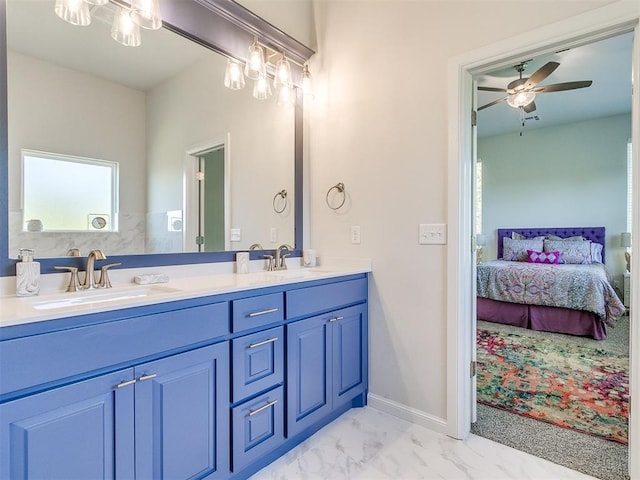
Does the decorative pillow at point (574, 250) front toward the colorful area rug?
yes

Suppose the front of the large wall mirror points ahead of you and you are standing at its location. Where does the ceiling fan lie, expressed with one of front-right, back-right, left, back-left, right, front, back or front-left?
front-left

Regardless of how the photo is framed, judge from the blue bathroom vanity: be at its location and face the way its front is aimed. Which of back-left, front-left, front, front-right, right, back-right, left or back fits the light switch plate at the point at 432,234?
front-left

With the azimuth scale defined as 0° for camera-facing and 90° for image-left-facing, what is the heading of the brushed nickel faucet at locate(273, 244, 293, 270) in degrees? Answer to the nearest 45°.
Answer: approximately 315°

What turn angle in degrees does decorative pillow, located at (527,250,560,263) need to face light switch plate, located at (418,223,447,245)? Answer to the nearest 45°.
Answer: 0° — it already faces it

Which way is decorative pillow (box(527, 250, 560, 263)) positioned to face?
toward the camera

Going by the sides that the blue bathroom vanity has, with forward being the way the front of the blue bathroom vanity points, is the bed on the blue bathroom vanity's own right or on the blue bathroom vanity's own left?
on the blue bathroom vanity's own left

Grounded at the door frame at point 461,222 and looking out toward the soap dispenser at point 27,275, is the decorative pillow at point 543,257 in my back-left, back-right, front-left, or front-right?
back-right

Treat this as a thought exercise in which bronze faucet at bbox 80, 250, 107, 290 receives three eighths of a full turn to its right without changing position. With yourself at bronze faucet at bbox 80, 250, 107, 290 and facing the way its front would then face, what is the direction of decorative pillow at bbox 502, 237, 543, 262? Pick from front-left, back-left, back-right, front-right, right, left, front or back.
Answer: back

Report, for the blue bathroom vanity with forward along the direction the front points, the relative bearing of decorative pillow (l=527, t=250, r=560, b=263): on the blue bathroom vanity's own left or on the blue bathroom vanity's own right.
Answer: on the blue bathroom vanity's own left

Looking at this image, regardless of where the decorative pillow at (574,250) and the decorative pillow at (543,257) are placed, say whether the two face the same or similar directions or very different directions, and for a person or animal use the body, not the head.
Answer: same or similar directions

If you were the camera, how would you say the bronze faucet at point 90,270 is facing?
facing the viewer and to the right of the viewer

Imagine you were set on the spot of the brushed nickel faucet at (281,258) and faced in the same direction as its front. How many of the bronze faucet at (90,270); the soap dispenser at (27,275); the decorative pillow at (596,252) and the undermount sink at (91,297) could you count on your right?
3

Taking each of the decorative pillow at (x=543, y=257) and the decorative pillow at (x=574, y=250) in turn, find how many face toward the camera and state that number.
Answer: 2

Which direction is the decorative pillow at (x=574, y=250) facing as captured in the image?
toward the camera

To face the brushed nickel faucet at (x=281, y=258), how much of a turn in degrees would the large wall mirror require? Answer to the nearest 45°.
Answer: approximately 45° to its left

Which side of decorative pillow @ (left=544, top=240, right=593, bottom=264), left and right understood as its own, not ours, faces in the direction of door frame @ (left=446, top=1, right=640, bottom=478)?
front

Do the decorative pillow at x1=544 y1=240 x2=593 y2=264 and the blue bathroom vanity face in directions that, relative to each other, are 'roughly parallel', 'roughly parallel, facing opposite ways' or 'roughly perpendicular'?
roughly perpendicular
